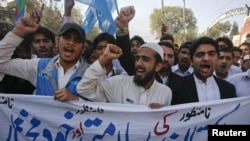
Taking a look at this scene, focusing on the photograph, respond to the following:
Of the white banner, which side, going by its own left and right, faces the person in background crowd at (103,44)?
back

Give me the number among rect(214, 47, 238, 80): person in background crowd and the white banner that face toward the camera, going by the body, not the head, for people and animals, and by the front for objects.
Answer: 2

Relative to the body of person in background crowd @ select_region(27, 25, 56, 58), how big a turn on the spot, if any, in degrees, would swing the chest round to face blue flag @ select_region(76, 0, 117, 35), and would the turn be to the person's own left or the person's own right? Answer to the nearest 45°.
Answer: approximately 90° to the person's own left

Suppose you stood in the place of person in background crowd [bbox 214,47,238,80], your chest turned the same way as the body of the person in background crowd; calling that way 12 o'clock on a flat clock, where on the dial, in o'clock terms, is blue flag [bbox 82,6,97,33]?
The blue flag is roughly at 3 o'clock from the person in background crowd.
